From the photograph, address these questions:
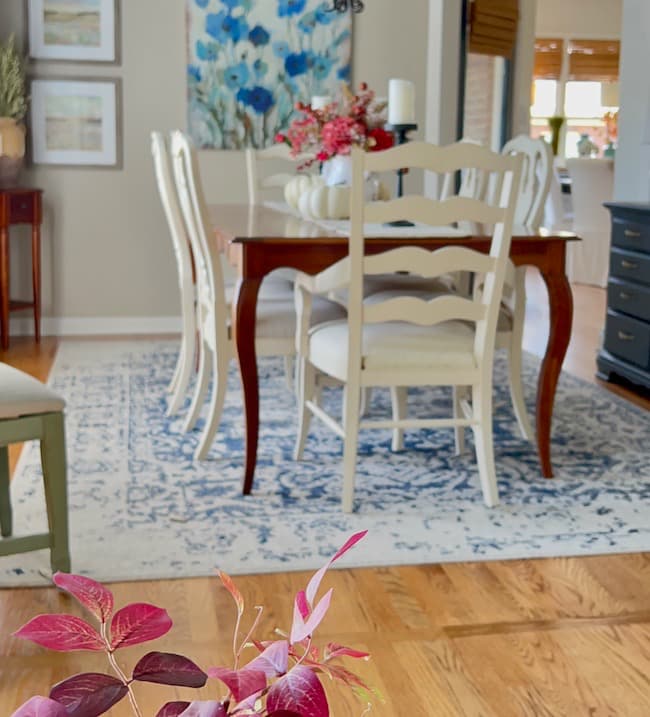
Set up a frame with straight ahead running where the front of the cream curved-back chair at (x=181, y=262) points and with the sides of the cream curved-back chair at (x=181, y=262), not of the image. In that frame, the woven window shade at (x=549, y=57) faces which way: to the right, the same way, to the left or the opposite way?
to the right

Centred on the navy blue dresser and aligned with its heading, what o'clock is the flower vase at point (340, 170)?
The flower vase is roughly at 12 o'clock from the navy blue dresser.

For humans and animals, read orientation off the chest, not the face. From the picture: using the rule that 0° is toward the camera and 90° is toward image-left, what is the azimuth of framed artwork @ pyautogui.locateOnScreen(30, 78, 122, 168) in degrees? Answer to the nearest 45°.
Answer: approximately 0°

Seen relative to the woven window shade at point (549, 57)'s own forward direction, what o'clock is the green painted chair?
The green painted chair is roughly at 12 o'clock from the woven window shade.

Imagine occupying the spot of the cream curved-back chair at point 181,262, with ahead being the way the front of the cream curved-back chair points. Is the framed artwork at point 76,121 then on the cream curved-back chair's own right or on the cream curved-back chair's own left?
on the cream curved-back chair's own left

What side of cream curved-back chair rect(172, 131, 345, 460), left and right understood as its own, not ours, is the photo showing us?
right

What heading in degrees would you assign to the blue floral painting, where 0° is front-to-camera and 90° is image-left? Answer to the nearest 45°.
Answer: approximately 0°

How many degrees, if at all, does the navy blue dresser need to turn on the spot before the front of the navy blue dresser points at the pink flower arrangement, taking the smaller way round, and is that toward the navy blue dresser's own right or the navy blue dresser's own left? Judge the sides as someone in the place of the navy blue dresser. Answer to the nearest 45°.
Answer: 0° — it already faces it

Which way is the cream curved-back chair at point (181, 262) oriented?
to the viewer's right
